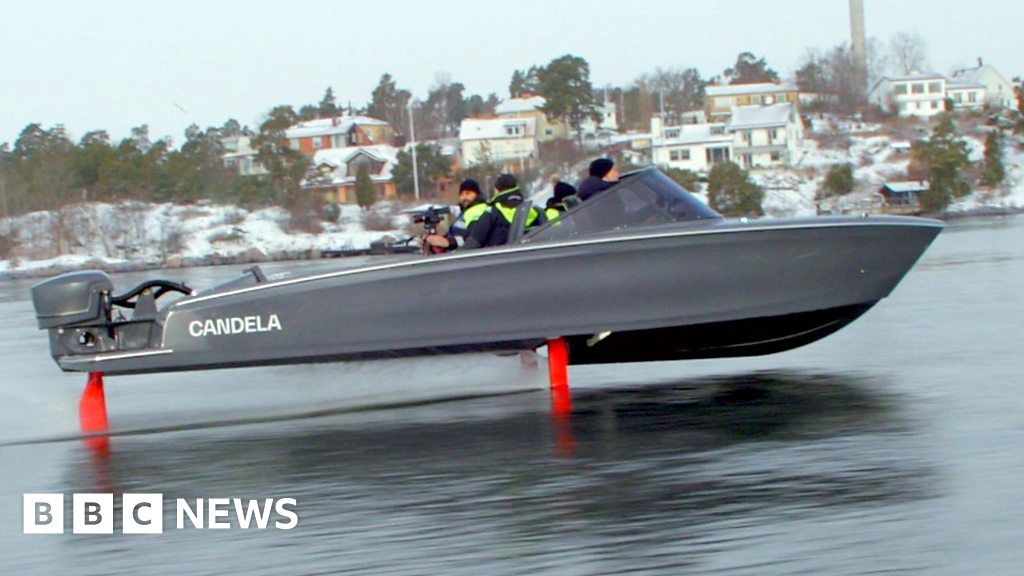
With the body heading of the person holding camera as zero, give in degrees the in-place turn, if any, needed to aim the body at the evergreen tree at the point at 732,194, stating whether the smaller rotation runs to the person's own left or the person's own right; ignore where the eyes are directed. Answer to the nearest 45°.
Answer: approximately 135° to the person's own right

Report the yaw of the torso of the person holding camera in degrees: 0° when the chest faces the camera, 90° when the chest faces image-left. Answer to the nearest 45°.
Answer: approximately 45°

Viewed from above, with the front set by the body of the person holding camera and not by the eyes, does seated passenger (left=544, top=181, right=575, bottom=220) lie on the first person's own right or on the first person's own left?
on the first person's own left

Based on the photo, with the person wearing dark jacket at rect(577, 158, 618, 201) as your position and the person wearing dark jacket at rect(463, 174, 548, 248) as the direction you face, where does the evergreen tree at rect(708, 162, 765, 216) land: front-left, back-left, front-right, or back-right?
back-right

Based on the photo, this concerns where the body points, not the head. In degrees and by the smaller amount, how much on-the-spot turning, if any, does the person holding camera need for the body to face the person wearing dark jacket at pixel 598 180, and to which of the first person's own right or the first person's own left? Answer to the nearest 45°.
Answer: approximately 135° to the first person's own left
